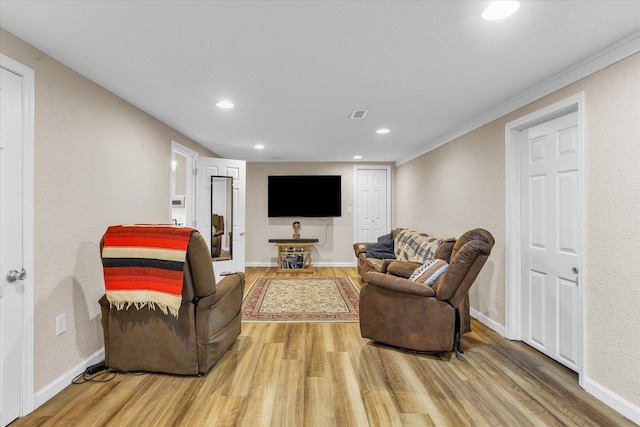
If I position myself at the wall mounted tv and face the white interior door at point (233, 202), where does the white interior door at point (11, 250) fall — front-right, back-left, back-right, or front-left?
front-left

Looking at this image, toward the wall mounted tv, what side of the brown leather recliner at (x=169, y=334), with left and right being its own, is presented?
front

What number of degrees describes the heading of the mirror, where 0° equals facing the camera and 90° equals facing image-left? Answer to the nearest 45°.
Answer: approximately 0°

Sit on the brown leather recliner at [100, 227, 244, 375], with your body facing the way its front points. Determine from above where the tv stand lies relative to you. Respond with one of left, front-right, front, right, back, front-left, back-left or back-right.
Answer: front

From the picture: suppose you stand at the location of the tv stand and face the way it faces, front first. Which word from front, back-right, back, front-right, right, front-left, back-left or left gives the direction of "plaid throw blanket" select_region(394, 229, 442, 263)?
front-left

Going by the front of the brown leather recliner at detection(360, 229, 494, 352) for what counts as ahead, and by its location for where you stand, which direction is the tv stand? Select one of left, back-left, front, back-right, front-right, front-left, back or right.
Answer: front-right

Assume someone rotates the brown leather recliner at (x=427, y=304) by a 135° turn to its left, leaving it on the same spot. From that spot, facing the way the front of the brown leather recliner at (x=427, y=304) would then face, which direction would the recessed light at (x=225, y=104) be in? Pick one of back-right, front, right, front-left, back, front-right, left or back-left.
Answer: back-right

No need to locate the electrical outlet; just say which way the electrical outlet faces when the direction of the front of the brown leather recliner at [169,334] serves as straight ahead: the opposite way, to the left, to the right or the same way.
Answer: to the right

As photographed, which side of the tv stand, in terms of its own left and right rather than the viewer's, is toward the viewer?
front

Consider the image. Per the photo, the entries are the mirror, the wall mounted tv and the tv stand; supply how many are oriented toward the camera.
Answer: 3

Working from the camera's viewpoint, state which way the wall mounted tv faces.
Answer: facing the viewer

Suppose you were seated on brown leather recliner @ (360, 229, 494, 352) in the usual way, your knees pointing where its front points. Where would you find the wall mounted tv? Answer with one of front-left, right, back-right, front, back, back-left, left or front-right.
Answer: front-right
